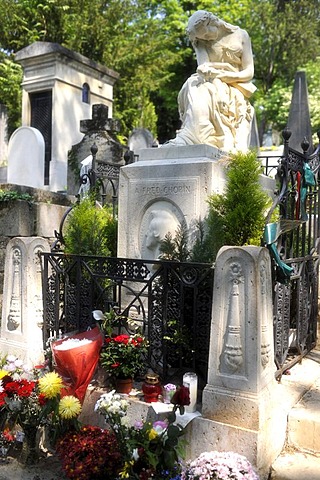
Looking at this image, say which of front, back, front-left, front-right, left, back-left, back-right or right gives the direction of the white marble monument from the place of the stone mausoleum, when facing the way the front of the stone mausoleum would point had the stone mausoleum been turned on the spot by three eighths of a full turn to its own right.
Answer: back

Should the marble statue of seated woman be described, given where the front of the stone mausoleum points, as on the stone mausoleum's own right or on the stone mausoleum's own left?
on the stone mausoleum's own left

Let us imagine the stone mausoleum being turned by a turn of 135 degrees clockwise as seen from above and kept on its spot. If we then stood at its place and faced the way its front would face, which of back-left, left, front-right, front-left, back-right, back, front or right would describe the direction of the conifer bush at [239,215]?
back

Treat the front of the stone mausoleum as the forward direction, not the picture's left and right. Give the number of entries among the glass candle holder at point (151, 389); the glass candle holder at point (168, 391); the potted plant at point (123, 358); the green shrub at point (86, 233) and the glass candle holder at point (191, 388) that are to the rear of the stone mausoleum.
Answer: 0

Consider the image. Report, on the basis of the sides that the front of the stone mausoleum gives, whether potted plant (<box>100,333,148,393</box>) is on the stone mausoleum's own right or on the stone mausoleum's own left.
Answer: on the stone mausoleum's own left

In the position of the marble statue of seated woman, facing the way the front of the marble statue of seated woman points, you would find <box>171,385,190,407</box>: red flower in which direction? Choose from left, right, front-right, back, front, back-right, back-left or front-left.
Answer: front-left

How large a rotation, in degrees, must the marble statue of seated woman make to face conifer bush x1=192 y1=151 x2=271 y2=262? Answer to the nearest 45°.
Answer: approximately 45° to its left

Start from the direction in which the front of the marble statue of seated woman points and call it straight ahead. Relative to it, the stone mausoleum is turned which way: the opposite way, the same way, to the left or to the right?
the same way

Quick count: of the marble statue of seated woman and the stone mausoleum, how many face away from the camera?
0

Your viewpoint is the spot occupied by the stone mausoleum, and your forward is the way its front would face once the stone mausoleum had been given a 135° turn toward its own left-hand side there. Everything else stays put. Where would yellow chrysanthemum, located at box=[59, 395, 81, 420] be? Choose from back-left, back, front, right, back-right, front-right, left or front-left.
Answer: right

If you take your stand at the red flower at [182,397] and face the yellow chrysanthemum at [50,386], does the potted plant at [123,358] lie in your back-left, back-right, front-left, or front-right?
front-right

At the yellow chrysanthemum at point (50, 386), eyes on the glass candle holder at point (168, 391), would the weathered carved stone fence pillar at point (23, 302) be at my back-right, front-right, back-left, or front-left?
back-left

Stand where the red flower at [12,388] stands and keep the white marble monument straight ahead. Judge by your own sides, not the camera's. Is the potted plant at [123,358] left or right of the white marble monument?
right

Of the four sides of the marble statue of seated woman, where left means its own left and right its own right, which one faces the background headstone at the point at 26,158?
right

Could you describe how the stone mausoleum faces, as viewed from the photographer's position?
facing the viewer and to the left of the viewer
